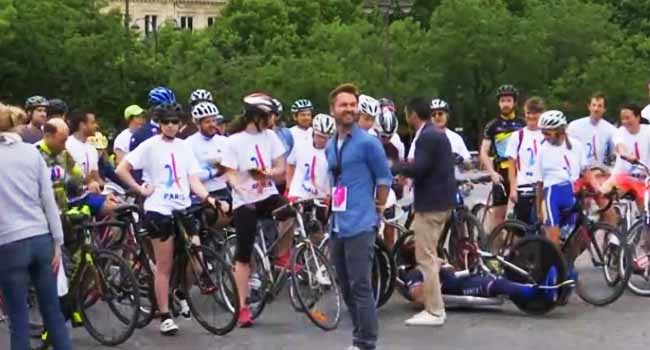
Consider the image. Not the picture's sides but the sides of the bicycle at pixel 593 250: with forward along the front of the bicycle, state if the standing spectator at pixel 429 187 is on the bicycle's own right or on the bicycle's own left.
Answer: on the bicycle's own right

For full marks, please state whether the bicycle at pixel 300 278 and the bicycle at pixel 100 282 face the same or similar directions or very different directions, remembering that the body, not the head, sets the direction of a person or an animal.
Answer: same or similar directions

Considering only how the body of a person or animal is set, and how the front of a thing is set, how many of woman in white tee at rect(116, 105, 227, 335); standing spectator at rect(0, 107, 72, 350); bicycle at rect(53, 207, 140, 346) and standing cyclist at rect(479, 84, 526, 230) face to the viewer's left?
0

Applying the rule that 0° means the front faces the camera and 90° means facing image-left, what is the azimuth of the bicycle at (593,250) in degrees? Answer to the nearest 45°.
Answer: approximately 315°

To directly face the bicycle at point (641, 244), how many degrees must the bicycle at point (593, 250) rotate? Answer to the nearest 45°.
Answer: approximately 90° to its left

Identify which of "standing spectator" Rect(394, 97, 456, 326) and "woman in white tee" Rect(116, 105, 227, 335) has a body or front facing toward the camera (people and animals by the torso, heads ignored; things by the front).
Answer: the woman in white tee

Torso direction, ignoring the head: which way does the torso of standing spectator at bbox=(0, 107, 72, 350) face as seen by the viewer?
away from the camera

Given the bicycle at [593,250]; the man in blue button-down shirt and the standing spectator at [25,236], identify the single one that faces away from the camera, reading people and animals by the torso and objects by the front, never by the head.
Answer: the standing spectator

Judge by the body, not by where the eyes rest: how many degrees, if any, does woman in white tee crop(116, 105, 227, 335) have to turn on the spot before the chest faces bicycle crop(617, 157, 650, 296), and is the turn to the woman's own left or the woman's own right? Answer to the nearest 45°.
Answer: approximately 90° to the woman's own left

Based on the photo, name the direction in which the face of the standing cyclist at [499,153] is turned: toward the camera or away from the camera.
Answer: toward the camera

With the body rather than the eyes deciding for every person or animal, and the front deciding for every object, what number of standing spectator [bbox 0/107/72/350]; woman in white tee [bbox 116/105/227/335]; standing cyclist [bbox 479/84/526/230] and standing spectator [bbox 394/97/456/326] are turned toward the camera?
2

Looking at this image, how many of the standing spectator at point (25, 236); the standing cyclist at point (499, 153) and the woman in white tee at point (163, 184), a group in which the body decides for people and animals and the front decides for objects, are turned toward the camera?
2

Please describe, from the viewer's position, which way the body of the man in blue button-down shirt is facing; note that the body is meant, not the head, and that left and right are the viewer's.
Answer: facing the viewer and to the left of the viewer
